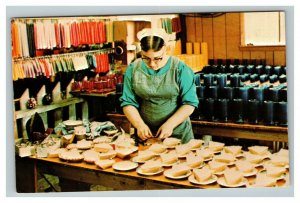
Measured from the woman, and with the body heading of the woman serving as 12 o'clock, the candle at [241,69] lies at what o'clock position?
The candle is roughly at 8 o'clock from the woman.

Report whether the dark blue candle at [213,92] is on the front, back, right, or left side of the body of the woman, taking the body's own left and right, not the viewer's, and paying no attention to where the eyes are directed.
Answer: left

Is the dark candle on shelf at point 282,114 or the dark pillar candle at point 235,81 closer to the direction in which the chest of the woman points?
the dark candle on shelf

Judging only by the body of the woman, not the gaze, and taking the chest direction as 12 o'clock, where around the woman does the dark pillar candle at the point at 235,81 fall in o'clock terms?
The dark pillar candle is roughly at 8 o'clock from the woman.

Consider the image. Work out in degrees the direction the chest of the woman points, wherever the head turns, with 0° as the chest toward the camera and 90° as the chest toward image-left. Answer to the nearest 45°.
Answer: approximately 0°

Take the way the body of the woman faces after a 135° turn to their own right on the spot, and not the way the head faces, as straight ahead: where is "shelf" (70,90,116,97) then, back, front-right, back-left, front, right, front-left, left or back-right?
front

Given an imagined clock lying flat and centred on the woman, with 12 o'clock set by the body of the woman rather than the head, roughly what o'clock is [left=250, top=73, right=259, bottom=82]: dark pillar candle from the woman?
The dark pillar candle is roughly at 8 o'clock from the woman.

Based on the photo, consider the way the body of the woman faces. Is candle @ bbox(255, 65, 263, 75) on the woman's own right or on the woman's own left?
on the woman's own left

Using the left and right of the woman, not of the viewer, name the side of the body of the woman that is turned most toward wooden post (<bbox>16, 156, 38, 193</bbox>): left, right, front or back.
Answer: right

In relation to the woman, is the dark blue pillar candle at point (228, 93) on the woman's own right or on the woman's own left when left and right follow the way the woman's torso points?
on the woman's own left

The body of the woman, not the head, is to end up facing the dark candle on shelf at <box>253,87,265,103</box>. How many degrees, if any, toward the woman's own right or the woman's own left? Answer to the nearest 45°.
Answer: approximately 90° to the woman's own left

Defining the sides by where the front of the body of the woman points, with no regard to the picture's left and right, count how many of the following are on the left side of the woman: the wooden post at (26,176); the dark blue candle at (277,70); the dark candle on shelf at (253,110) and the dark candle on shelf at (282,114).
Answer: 3

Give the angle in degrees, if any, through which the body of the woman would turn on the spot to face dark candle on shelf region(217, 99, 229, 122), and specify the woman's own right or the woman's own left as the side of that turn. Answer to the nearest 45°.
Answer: approximately 90° to the woman's own left
